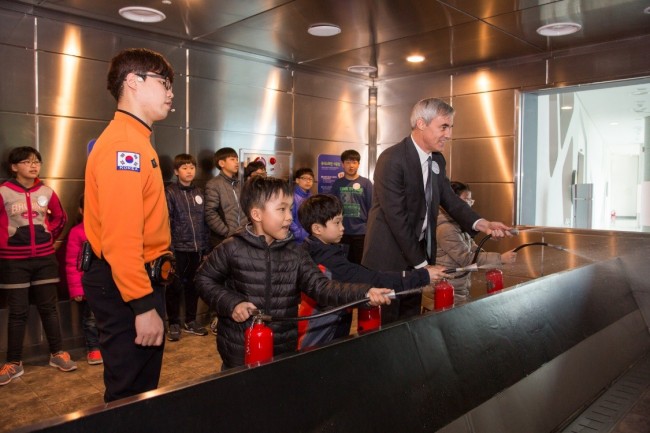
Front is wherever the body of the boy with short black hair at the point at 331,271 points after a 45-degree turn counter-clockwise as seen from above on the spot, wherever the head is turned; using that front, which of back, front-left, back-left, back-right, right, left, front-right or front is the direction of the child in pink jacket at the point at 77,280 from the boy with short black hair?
left

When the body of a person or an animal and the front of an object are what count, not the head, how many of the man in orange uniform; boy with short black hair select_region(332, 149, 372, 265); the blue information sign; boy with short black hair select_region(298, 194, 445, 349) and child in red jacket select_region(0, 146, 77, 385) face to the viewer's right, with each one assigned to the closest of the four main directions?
2

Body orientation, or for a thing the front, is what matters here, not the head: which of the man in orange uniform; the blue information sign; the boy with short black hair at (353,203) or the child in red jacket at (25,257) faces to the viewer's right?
the man in orange uniform

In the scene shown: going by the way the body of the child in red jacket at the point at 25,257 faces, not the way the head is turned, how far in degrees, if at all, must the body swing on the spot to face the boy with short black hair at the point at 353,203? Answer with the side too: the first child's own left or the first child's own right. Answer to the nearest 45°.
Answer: approximately 90° to the first child's own left

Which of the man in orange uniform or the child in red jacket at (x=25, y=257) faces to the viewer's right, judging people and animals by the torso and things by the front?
the man in orange uniform

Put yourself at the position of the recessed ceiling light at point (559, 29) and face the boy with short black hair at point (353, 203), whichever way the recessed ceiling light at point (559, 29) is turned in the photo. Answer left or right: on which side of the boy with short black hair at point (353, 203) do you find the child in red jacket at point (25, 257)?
left

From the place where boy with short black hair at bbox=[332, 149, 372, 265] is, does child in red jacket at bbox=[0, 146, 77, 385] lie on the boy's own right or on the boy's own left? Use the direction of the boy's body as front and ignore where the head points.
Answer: on the boy's own right

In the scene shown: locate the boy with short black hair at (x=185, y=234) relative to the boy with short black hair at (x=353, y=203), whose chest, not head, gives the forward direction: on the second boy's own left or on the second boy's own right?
on the second boy's own right

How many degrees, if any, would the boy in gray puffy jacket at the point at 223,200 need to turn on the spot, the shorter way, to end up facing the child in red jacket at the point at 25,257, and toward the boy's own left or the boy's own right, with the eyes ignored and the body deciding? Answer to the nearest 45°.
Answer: approximately 90° to the boy's own right

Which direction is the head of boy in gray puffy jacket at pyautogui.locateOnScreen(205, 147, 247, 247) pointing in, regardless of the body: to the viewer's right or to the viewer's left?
to the viewer's right

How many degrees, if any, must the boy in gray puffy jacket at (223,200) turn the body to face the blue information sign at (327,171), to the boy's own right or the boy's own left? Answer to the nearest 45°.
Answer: approximately 90° to the boy's own left

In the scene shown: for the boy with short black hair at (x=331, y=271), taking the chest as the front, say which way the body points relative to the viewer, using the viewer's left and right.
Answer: facing to the right of the viewer

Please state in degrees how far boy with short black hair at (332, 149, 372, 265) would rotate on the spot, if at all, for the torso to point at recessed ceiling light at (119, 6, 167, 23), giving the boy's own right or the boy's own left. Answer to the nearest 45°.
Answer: approximately 45° to the boy's own right

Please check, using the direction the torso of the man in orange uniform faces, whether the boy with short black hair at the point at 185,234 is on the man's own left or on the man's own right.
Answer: on the man's own left

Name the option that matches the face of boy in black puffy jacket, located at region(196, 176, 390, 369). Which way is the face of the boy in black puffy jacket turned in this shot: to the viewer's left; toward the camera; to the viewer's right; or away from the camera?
to the viewer's right

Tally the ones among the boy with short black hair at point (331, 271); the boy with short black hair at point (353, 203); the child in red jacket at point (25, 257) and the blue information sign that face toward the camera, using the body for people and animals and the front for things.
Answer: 3
